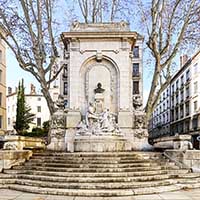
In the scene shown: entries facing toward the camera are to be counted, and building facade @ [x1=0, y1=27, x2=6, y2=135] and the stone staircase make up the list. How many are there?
1

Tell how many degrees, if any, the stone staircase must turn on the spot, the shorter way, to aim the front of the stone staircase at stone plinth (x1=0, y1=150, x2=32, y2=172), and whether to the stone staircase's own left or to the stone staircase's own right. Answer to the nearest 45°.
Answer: approximately 135° to the stone staircase's own right

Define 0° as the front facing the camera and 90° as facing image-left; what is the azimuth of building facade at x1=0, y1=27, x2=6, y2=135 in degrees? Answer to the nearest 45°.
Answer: approximately 270°

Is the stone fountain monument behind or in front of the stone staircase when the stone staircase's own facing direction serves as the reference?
behind

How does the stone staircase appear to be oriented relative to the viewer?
toward the camera

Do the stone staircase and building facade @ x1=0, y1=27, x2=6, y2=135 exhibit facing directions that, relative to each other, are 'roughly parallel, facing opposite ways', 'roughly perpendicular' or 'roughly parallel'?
roughly perpendicular

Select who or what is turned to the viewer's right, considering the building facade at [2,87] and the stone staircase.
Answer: the building facade

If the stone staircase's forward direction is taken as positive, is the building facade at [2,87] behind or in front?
behind

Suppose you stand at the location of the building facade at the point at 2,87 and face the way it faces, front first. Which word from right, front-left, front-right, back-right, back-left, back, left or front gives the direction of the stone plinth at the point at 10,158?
right

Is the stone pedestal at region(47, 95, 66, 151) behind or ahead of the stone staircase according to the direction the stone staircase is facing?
behind
